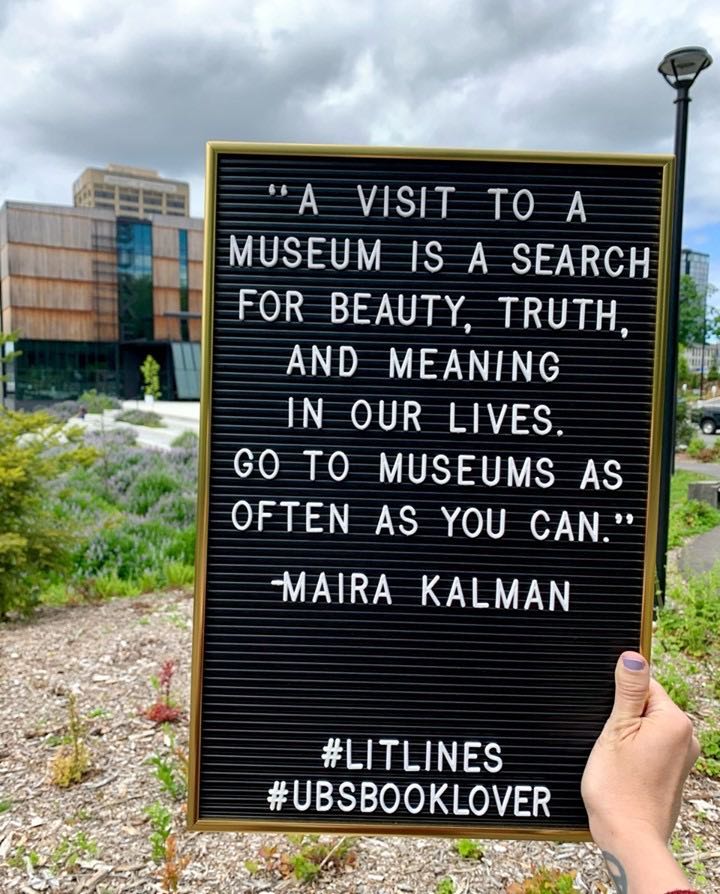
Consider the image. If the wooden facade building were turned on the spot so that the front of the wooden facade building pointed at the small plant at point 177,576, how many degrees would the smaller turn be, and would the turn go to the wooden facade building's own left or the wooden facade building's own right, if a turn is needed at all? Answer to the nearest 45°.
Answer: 0° — it already faces it

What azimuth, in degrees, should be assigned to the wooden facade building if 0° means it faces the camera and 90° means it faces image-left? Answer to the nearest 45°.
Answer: approximately 0°

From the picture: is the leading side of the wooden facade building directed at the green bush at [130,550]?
yes

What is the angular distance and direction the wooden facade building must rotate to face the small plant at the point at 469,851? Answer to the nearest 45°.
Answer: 0° — it already faces it

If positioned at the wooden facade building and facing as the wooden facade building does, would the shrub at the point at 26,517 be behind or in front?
in front

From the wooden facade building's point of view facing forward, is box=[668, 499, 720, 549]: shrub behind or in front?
in front

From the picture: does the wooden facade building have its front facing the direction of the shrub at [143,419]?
yes

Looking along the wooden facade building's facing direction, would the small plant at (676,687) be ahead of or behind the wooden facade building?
ahead

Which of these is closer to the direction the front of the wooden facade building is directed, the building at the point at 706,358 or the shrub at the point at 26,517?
the shrub
